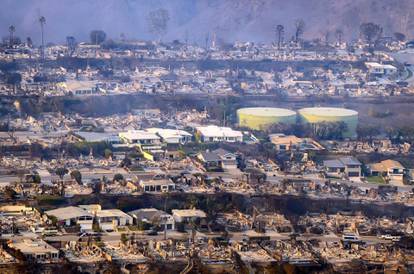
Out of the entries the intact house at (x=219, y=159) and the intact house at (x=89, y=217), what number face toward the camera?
2

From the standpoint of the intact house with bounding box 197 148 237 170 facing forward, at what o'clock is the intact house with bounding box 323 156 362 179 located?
the intact house with bounding box 323 156 362 179 is roughly at 9 o'clock from the intact house with bounding box 197 148 237 170.

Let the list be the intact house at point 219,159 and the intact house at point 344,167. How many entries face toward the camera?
2

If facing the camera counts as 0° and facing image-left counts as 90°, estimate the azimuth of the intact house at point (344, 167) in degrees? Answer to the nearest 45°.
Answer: approximately 0°

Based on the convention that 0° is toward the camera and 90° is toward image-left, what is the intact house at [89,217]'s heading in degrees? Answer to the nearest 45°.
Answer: approximately 0°

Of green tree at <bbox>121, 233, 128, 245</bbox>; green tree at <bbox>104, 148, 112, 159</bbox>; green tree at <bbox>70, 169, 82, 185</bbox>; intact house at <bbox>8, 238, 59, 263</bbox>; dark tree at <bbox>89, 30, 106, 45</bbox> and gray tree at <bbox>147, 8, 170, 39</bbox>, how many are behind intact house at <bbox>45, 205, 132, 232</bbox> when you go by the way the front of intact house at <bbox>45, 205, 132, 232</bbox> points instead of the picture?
4
